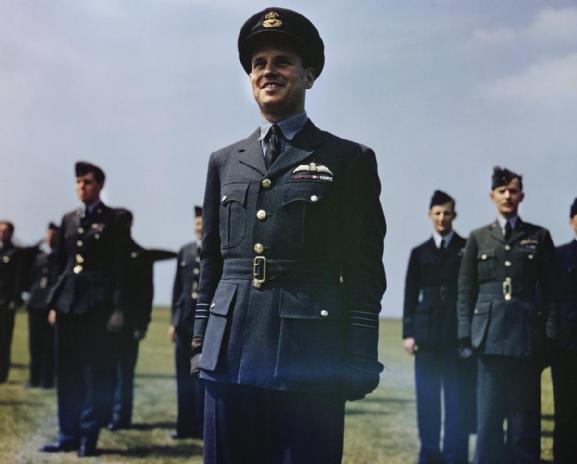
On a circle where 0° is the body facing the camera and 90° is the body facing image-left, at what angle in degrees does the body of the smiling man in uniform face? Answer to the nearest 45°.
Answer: approximately 45°
